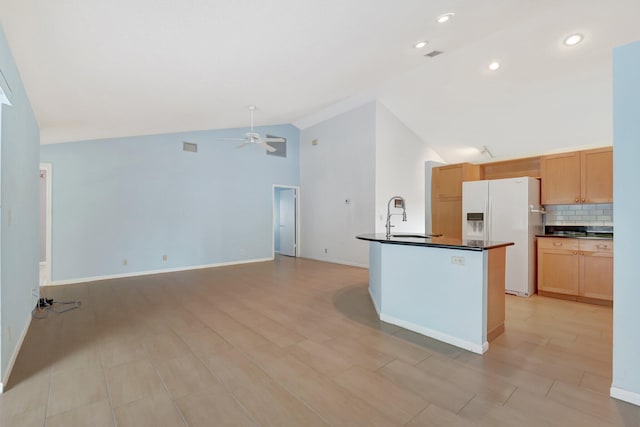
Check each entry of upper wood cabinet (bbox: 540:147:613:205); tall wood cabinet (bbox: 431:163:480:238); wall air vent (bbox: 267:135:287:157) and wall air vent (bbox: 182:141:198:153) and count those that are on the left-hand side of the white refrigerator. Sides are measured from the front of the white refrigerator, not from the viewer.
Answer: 1

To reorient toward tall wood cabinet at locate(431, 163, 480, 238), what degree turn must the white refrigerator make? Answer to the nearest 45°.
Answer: approximately 135° to its right

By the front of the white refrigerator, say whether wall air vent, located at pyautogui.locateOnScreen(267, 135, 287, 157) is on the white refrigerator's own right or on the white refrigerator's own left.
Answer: on the white refrigerator's own right

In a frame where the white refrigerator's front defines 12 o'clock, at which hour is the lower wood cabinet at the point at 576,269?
The lower wood cabinet is roughly at 9 o'clock from the white refrigerator.

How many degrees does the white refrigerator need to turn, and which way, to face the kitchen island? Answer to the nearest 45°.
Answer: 0° — it already faces it

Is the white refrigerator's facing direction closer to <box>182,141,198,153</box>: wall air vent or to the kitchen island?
the kitchen island

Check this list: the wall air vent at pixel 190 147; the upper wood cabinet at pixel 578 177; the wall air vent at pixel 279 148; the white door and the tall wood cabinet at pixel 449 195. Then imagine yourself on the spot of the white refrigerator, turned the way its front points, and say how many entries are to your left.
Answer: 1

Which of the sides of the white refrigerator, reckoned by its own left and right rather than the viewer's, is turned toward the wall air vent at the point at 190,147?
right

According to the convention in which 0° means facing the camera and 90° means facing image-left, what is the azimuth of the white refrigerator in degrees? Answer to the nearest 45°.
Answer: approximately 0°

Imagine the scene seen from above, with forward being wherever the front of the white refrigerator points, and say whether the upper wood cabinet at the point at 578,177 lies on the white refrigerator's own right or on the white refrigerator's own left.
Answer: on the white refrigerator's own left
